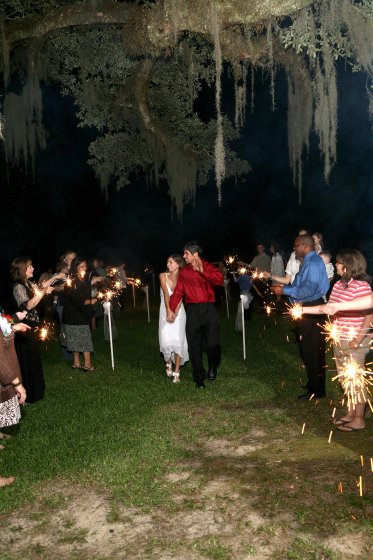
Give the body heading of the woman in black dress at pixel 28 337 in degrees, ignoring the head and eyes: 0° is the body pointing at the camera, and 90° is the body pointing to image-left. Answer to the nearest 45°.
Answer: approximately 270°

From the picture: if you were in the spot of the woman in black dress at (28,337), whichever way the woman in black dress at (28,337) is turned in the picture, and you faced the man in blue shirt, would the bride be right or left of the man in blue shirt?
left

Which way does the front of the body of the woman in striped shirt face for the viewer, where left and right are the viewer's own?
facing to the left of the viewer

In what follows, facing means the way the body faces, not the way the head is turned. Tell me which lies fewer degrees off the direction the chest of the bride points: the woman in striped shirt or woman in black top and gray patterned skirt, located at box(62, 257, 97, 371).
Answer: the woman in striped shirt

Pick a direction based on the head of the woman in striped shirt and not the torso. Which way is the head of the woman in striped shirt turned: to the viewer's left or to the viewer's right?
to the viewer's left

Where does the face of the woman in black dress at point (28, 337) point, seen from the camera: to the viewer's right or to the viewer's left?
to the viewer's right

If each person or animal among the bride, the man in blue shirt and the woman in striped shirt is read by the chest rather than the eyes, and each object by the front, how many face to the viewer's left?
2

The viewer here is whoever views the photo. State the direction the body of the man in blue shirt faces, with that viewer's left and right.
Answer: facing to the left of the viewer
